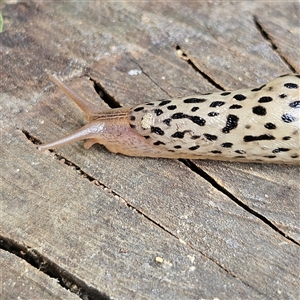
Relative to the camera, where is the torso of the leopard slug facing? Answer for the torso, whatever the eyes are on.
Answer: to the viewer's left
